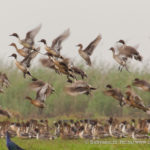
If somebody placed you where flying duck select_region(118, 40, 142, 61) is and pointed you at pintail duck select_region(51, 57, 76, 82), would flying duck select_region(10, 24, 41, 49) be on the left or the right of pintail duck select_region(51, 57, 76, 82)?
right

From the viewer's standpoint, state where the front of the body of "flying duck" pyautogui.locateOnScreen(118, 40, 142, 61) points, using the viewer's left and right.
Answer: facing to the left of the viewer

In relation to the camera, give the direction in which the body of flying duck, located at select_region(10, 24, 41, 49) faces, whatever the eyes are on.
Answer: to the viewer's left

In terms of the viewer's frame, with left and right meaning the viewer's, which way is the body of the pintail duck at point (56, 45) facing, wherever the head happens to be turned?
facing to the left of the viewer

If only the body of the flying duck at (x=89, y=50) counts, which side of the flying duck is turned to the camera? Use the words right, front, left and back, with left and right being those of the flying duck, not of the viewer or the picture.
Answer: left

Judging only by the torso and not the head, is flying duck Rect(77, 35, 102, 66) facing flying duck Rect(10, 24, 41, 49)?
yes

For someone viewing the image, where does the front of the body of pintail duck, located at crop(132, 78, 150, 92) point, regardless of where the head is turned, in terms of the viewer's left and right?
facing to the left of the viewer

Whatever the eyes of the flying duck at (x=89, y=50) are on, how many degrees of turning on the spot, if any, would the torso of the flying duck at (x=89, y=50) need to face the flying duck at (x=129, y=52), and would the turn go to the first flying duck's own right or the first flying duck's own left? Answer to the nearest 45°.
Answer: approximately 180°
